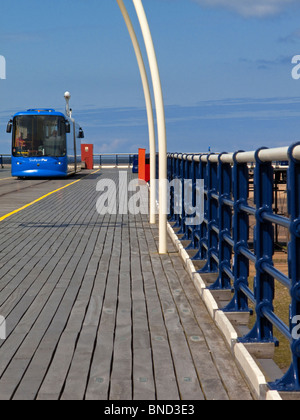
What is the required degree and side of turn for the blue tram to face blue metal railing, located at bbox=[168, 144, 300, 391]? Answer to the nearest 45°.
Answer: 0° — it already faces it

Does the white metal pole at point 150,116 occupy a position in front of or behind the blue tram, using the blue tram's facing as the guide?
in front

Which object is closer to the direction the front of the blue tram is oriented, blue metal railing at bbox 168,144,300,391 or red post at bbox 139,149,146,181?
the blue metal railing

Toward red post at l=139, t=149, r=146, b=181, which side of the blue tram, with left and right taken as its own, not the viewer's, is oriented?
left

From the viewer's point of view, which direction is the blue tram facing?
toward the camera

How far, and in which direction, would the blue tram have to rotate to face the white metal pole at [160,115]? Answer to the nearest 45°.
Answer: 0° — it already faces it
